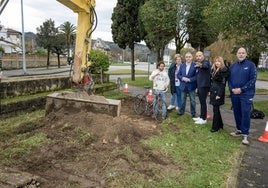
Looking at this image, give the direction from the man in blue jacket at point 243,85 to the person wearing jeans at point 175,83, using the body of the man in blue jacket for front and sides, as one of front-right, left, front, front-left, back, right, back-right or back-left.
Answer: right

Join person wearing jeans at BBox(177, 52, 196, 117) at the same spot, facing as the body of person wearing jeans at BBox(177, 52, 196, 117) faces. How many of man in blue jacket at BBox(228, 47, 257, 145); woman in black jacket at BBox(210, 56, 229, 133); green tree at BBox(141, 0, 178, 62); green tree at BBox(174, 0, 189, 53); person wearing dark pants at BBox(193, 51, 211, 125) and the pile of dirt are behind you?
2

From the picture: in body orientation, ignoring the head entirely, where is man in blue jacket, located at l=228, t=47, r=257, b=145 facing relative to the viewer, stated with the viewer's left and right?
facing the viewer and to the left of the viewer

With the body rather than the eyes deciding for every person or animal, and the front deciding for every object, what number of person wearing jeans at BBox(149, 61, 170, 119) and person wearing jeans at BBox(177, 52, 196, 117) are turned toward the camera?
2

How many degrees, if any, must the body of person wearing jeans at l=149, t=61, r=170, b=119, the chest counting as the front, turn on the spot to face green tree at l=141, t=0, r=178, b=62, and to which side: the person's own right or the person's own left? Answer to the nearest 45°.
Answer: approximately 180°

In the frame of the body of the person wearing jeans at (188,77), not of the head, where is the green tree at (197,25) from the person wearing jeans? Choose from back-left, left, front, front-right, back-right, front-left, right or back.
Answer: back

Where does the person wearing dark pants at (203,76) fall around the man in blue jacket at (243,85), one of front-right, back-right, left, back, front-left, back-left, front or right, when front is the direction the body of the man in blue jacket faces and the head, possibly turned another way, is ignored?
right

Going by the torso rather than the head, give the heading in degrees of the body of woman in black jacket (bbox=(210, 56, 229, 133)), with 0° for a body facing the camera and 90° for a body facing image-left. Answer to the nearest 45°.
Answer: approximately 45°

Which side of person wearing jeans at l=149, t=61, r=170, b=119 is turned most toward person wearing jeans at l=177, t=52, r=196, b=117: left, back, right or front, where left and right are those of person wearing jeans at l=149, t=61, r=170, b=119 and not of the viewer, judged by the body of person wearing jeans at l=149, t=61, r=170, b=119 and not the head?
left

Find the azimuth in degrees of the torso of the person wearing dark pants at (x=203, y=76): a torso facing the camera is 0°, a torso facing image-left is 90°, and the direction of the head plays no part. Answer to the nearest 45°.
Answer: approximately 45°

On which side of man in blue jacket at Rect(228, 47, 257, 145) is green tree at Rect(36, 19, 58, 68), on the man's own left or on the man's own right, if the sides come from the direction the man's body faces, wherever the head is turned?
on the man's own right
